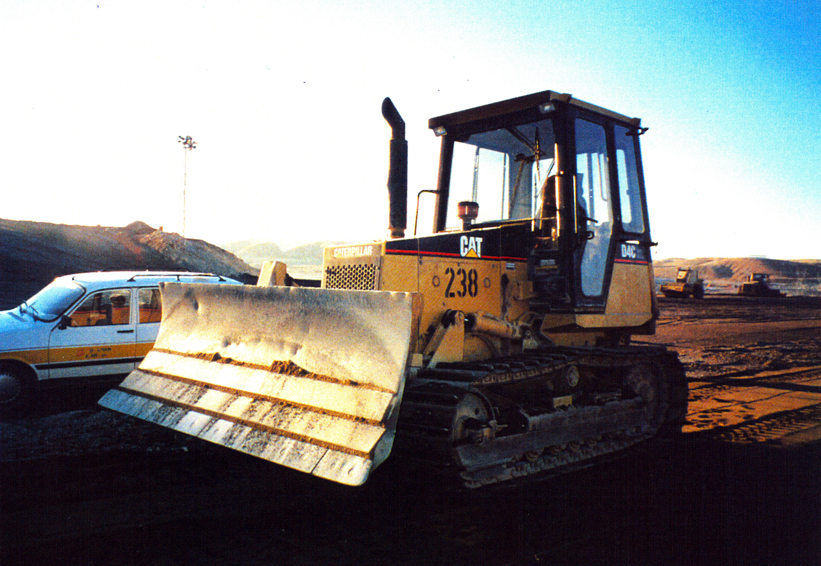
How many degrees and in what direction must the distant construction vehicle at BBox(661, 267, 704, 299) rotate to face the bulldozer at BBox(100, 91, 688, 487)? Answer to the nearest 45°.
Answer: approximately 45° to its left

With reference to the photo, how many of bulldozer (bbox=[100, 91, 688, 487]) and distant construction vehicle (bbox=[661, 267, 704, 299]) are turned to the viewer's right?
0

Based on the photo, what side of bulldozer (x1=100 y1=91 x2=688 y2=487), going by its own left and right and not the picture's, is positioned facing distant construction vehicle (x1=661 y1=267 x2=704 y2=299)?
back

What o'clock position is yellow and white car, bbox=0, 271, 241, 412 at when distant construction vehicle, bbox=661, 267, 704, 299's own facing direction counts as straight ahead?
The yellow and white car is roughly at 11 o'clock from the distant construction vehicle.

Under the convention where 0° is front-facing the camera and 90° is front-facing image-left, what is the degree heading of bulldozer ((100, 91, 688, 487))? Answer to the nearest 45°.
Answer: approximately 45°

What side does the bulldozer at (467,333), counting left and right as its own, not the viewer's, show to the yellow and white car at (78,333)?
right
